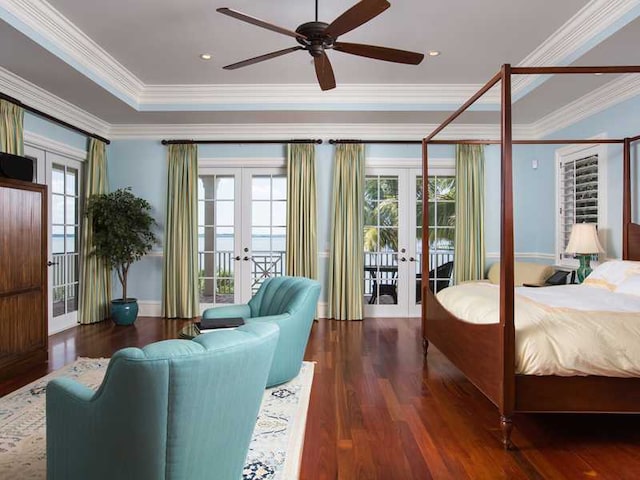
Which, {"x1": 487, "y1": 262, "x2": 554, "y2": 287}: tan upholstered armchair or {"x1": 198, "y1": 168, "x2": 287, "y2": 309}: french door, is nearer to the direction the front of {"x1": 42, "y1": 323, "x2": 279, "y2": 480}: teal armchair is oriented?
the french door

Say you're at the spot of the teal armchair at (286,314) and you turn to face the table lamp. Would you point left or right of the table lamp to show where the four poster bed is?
right

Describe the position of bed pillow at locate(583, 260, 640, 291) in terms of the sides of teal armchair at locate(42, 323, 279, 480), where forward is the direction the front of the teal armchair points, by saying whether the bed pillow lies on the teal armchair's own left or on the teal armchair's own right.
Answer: on the teal armchair's own right

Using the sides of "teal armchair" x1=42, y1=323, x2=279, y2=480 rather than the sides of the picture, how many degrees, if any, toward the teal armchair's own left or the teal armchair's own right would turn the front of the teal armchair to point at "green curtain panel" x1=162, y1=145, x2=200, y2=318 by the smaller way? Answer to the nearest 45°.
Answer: approximately 45° to the teal armchair's own right

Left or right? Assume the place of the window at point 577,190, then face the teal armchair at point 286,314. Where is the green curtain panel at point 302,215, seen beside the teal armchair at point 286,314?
right

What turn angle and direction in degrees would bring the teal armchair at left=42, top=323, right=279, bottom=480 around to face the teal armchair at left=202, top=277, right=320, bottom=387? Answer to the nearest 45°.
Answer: approximately 90° to its right

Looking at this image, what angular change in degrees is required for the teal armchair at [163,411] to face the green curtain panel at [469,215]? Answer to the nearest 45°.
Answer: approximately 90° to its right

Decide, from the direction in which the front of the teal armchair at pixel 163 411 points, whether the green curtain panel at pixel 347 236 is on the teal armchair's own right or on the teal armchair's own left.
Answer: on the teal armchair's own right

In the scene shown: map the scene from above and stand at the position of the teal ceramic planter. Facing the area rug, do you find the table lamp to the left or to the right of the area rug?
left
